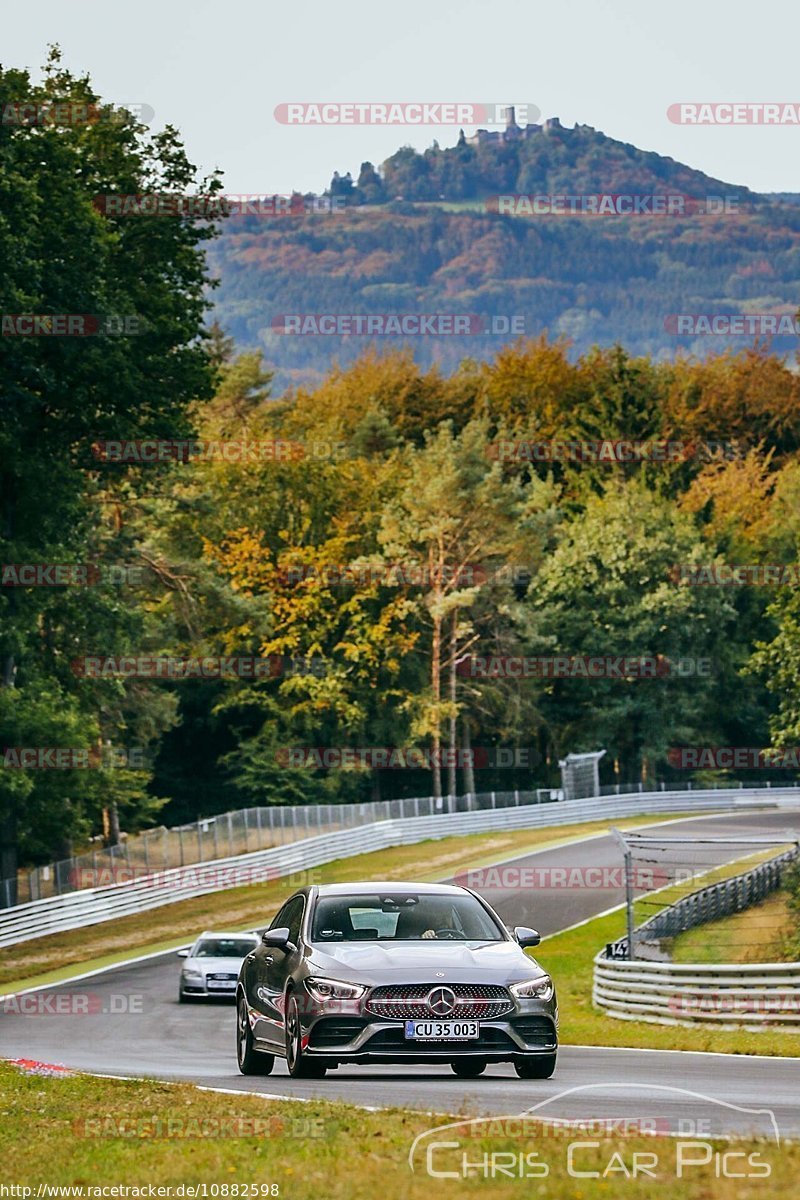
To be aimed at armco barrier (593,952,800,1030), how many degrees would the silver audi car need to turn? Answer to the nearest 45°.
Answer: approximately 45° to its left

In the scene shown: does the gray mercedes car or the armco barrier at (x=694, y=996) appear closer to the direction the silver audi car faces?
the gray mercedes car

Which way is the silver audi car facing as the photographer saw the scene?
facing the viewer

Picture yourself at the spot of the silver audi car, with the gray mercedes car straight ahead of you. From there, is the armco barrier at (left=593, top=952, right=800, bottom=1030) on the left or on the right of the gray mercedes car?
left

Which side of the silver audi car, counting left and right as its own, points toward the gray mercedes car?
front
